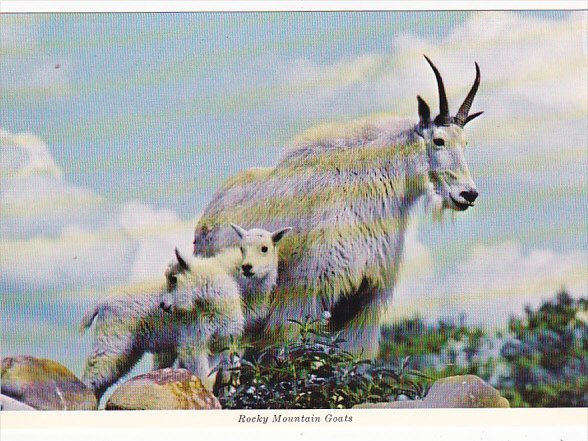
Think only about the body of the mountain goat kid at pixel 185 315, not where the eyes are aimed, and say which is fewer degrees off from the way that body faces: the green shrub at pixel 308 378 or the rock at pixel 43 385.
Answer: the green shrub

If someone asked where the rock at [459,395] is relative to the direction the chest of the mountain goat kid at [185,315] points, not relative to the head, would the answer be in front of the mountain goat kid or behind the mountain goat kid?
in front

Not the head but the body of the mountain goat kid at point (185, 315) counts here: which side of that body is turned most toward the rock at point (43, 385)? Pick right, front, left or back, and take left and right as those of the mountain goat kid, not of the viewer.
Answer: back

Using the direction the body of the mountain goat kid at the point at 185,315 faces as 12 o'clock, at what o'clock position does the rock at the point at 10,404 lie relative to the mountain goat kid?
The rock is roughly at 6 o'clock from the mountain goat kid.

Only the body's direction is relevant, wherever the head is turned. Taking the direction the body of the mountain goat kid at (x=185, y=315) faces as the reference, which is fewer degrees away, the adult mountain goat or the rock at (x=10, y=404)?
the adult mountain goat

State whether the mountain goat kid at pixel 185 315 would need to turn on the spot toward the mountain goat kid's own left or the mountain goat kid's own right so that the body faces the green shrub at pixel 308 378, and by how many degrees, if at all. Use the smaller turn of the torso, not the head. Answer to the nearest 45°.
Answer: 0° — it already faces it

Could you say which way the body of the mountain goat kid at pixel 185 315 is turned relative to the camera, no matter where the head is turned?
to the viewer's right
